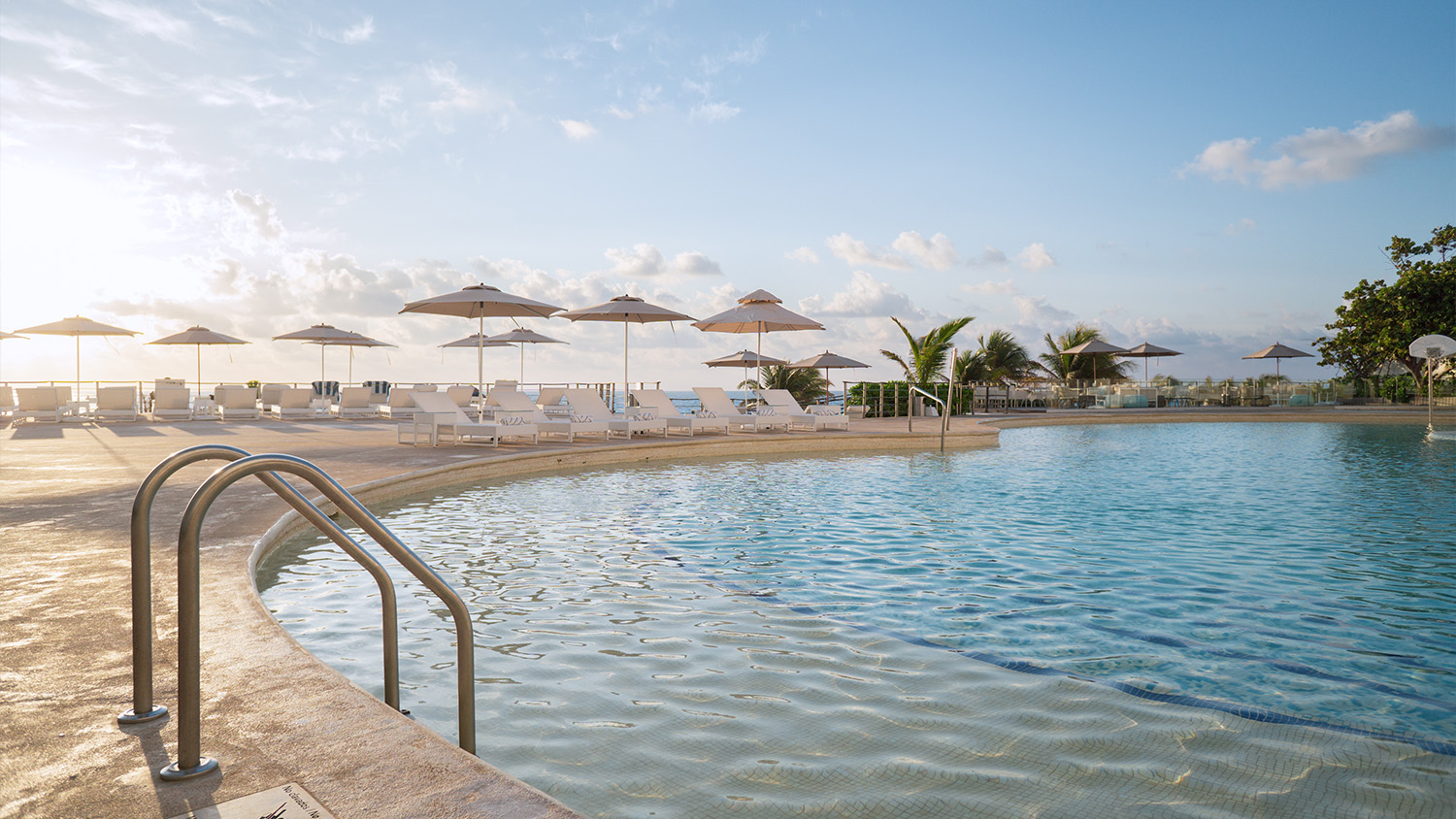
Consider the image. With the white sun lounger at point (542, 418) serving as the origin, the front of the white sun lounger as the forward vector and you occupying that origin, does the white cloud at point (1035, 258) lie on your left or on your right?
on your left

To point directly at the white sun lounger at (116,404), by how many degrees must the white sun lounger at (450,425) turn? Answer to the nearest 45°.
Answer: approximately 180°

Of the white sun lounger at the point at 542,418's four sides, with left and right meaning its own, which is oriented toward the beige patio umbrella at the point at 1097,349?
left

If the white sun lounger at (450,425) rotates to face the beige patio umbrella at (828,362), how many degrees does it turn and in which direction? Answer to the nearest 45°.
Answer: approximately 90° to its left

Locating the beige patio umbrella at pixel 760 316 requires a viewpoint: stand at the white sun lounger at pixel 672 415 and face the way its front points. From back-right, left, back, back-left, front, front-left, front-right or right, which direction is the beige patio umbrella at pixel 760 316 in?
left

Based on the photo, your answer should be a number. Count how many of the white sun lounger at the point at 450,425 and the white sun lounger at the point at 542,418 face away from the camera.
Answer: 0

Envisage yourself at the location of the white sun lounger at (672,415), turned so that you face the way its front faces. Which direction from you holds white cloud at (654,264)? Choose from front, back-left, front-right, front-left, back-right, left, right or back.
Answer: back-left

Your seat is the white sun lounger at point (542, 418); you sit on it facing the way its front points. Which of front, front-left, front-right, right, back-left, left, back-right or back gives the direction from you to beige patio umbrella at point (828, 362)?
left

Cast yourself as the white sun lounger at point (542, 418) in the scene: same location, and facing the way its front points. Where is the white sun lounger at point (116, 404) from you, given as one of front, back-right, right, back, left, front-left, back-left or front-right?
back

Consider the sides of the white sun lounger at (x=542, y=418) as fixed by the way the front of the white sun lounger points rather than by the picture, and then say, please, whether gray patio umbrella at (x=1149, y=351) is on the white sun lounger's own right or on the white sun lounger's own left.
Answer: on the white sun lounger's own left

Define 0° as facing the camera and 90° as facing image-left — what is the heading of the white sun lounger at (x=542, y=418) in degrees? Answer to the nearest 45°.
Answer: approximately 315°

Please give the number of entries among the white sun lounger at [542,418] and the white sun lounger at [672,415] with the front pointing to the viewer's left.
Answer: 0
